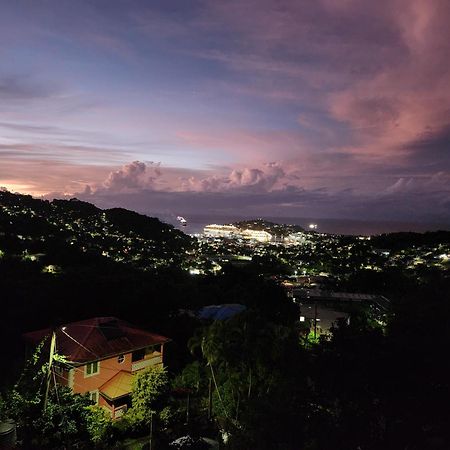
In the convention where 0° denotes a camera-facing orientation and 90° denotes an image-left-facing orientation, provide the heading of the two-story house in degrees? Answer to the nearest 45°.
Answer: approximately 315°

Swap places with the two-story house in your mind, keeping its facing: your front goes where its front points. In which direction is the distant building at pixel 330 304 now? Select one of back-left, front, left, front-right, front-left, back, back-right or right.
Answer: left
